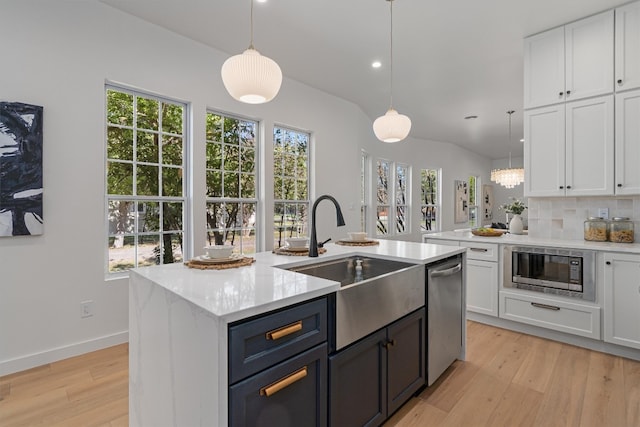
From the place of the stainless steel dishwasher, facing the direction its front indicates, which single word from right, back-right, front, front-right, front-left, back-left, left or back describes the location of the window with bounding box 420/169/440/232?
back-left

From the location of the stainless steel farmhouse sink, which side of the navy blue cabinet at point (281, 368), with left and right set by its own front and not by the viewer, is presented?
left

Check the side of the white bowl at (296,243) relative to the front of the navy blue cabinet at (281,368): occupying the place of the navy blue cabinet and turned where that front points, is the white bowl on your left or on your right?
on your left

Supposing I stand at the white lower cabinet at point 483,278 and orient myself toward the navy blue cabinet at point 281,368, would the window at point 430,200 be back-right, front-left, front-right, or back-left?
back-right

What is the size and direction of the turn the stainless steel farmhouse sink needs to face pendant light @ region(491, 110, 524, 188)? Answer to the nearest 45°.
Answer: approximately 90° to its left

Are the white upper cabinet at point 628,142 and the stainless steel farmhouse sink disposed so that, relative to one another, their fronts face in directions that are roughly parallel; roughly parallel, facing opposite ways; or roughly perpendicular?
roughly perpendicular

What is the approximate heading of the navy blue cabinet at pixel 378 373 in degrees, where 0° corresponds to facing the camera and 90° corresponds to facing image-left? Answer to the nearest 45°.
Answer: approximately 315°

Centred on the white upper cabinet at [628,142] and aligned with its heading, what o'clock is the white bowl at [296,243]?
The white bowl is roughly at 1 o'clock from the white upper cabinet.

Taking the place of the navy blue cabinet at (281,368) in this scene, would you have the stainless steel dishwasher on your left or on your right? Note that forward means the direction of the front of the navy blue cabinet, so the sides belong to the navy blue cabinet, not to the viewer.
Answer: on your left

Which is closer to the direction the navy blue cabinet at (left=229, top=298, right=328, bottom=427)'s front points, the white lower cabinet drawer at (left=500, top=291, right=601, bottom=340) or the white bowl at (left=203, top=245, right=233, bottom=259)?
the white lower cabinet drawer
